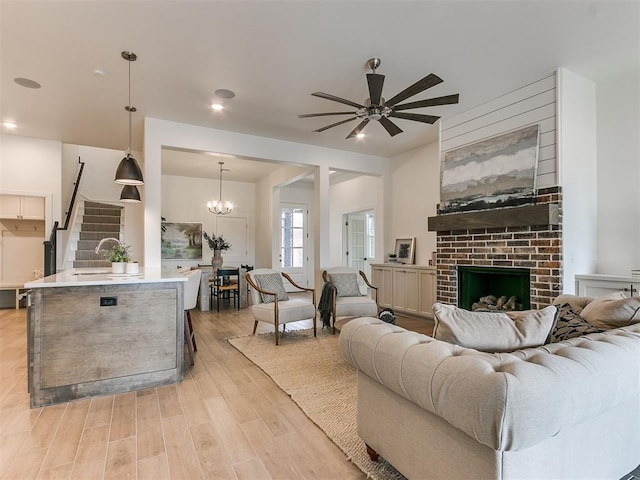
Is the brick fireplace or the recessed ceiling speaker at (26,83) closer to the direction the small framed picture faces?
the recessed ceiling speaker

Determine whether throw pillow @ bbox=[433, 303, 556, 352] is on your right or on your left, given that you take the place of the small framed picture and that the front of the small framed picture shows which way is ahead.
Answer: on your left

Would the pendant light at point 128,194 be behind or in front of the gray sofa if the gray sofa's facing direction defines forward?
in front

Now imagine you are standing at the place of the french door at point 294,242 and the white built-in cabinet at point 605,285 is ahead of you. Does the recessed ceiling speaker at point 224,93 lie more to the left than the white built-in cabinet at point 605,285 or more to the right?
right

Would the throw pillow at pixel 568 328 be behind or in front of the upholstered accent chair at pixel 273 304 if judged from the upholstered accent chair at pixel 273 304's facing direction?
in front

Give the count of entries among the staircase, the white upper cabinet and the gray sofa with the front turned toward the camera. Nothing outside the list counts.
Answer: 2

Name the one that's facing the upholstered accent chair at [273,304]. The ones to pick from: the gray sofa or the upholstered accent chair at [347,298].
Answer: the gray sofa

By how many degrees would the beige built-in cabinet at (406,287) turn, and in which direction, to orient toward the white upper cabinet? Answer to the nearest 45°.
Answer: approximately 45° to its right

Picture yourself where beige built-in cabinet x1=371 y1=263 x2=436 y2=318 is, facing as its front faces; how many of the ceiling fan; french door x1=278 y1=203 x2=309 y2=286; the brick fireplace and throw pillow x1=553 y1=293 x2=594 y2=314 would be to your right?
1

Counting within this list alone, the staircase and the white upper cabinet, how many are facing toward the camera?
2

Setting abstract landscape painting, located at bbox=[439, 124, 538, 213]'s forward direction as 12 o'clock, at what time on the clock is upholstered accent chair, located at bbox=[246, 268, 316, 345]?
The upholstered accent chair is roughly at 1 o'clock from the abstract landscape painting.

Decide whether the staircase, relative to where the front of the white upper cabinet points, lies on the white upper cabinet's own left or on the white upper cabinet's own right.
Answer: on the white upper cabinet's own left

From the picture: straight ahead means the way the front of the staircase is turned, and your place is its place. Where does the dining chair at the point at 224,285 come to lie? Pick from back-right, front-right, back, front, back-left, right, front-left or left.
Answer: front-left

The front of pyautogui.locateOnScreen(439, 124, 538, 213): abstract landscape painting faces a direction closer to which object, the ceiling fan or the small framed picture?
the ceiling fan

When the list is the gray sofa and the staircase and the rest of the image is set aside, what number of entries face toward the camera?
1
